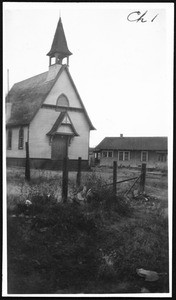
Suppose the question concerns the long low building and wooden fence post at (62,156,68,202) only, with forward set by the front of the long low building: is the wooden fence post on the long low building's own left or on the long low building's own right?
on the long low building's own right

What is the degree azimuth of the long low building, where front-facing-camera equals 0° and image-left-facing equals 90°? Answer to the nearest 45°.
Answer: approximately 0°

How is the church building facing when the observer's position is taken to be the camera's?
facing the viewer and to the right of the viewer

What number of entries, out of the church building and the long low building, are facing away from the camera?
0

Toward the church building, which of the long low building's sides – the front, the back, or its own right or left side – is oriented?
right
